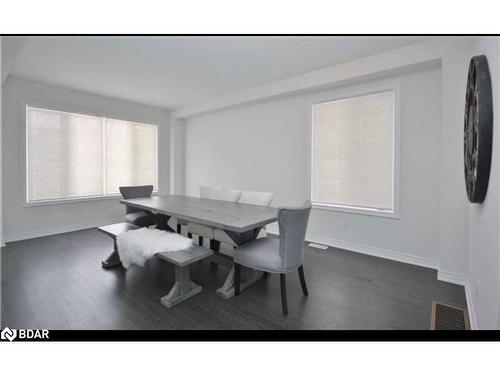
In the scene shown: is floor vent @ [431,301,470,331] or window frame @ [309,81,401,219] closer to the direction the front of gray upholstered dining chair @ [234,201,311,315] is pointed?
the window frame

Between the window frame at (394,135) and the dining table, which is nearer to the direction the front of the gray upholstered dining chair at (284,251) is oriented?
the dining table

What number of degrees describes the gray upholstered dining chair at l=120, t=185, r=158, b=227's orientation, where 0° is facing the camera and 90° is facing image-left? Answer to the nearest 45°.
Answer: approximately 315°

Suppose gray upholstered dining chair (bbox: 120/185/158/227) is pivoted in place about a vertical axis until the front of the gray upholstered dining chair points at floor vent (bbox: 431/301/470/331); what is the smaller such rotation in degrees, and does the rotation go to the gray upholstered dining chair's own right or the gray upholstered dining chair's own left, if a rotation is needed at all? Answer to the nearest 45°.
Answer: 0° — it already faces it

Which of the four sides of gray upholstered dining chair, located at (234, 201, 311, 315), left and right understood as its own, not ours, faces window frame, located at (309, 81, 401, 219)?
right

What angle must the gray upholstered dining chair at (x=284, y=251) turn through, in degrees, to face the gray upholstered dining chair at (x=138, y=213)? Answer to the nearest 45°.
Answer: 0° — it already faces it

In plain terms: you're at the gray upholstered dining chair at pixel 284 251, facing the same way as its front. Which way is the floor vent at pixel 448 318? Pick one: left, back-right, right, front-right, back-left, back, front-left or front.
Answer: back-right

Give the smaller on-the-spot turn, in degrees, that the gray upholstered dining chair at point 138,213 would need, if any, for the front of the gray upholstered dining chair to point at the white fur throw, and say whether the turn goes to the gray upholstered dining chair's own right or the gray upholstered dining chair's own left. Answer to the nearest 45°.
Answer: approximately 45° to the gray upholstered dining chair's own right

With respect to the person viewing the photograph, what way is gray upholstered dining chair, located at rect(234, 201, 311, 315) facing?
facing away from the viewer and to the left of the viewer

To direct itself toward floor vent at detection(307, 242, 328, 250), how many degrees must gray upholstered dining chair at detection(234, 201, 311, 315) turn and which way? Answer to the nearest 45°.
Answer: approximately 45° to its right
